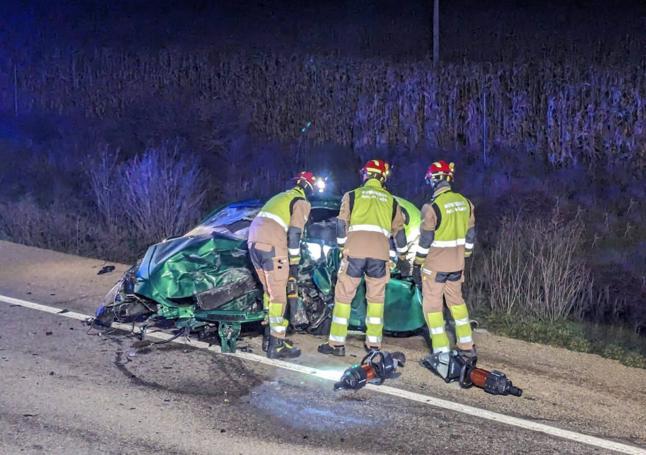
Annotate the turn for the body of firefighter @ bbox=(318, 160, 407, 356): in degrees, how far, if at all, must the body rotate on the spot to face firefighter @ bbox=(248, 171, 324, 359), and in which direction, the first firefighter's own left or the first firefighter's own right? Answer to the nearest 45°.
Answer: approximately 90° to the first firefighter's own left

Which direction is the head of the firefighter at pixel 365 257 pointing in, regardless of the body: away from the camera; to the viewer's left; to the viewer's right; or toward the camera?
away from the camera

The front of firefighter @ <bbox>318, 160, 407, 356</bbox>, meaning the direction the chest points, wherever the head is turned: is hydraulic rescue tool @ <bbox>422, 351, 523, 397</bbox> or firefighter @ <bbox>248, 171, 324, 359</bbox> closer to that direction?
the firefighter

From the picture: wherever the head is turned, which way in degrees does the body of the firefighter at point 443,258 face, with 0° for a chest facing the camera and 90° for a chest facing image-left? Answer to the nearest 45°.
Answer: approximately 135°

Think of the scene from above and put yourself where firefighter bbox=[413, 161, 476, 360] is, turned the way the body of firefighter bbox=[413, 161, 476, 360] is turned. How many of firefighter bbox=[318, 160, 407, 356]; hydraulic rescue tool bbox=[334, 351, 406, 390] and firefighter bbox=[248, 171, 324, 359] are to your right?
0

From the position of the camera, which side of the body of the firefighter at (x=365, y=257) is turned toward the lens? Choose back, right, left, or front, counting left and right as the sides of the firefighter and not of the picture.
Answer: back

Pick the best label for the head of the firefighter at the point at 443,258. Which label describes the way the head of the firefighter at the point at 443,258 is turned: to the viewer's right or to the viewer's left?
to the viewer's left

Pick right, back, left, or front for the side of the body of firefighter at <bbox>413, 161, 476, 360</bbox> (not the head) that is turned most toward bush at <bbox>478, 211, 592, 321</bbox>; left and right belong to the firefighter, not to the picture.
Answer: right

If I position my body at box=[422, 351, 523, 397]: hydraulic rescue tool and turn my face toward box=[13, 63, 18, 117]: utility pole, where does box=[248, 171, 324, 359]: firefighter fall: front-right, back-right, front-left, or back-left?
front-left

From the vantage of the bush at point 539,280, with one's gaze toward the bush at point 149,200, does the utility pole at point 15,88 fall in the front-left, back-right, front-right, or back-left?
front-right
